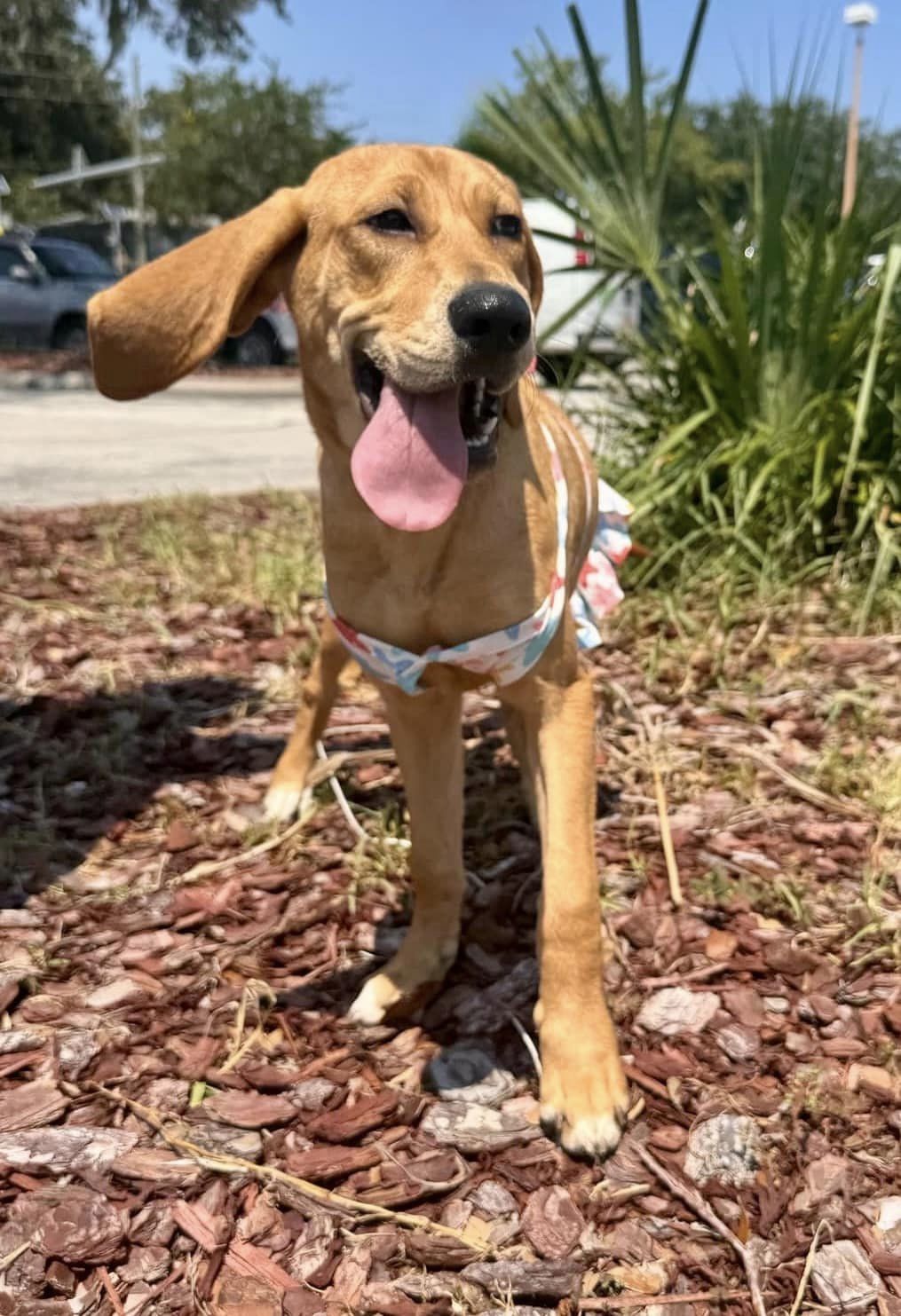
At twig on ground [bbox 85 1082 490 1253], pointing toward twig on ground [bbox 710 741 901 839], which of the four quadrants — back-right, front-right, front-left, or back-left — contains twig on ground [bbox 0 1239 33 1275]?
back-left

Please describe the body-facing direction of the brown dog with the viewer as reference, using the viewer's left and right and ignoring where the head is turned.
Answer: facing the viewer

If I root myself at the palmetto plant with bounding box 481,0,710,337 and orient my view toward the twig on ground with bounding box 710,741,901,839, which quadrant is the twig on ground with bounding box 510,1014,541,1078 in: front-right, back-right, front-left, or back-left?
front-right

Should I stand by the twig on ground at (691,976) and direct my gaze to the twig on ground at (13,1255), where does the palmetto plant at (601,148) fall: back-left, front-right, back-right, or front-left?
back-right

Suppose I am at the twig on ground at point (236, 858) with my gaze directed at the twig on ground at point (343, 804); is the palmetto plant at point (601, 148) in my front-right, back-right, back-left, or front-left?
front-left

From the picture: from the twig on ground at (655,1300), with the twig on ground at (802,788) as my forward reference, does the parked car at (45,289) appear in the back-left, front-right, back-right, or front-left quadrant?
front-left

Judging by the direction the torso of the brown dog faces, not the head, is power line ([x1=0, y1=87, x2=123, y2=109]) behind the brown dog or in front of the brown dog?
behind

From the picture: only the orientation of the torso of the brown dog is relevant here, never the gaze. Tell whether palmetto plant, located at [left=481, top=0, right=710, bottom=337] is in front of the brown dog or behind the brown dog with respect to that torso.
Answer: behind
